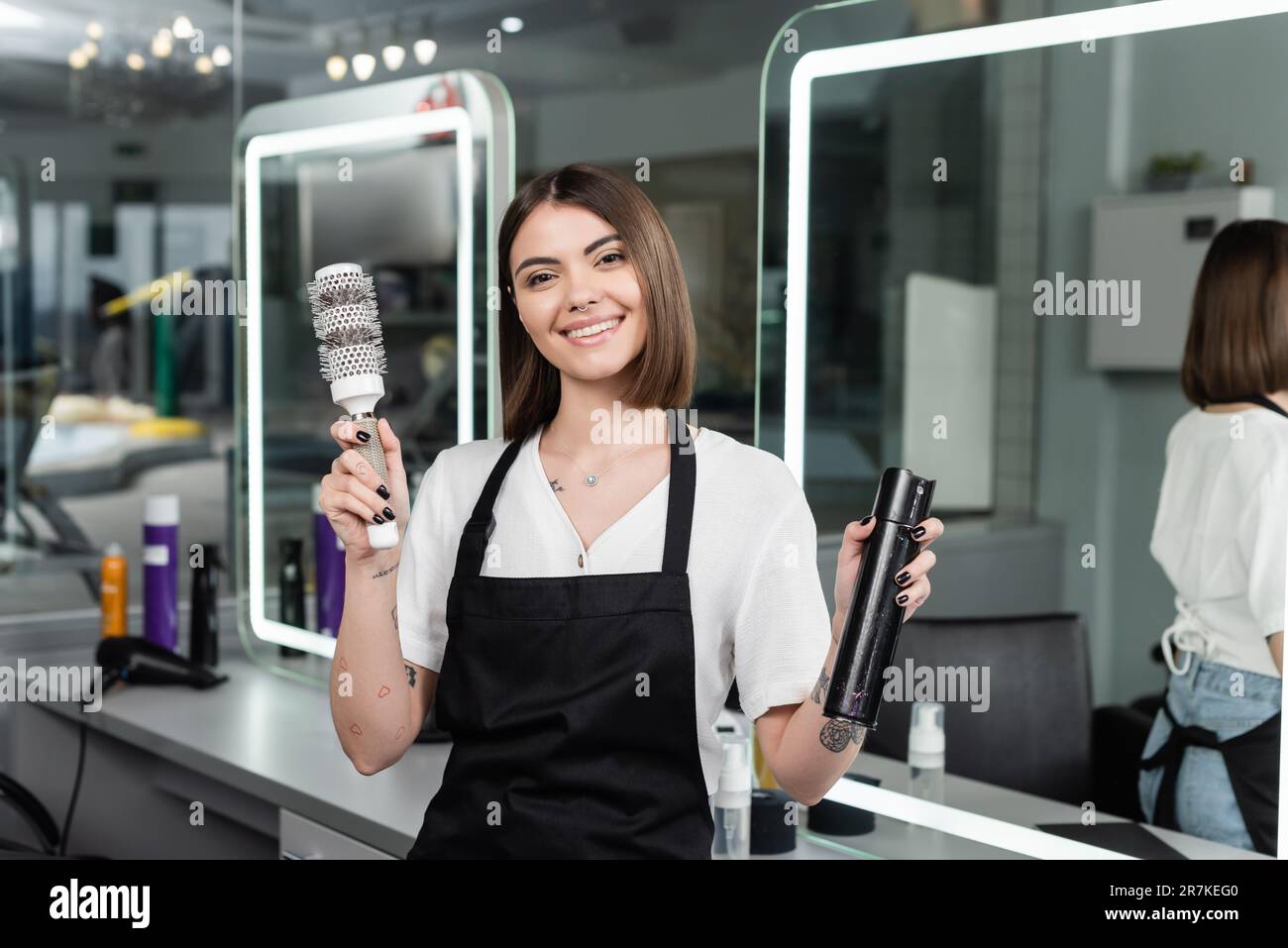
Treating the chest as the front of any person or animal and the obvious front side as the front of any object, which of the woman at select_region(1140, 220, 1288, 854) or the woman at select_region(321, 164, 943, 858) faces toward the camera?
the woman at select_region(321, 164, 943, 858)

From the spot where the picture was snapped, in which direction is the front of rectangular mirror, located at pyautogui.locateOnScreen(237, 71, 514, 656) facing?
facing the viewer and to the left of the viewer

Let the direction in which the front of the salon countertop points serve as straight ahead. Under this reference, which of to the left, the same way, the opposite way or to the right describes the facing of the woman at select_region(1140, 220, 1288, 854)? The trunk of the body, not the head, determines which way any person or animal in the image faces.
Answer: the opposite way

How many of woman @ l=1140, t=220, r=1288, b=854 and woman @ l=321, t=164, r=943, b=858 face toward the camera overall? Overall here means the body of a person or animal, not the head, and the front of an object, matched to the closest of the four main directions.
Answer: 1

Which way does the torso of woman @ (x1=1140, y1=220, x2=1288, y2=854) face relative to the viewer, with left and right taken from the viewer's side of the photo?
facing away from the viewer and to the right of the viewer

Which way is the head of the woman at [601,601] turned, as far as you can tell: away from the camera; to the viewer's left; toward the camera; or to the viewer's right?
toward the camera

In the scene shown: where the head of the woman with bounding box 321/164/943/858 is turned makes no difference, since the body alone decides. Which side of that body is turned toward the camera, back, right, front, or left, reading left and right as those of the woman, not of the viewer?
front

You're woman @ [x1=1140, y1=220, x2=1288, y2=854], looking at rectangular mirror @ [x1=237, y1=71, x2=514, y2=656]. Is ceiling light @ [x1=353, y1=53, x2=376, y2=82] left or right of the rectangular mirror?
right

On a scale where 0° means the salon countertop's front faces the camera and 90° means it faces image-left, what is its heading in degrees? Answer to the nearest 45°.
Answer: approximately 45°

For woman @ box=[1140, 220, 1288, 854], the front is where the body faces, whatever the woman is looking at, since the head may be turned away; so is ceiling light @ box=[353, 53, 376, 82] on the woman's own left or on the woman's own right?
on the woman's own left

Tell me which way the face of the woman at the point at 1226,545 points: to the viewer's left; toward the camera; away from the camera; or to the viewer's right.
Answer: away from the camera

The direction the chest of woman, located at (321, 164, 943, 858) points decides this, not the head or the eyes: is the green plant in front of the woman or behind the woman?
behind

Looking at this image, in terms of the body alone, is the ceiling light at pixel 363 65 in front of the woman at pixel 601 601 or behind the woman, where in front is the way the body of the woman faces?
behind
